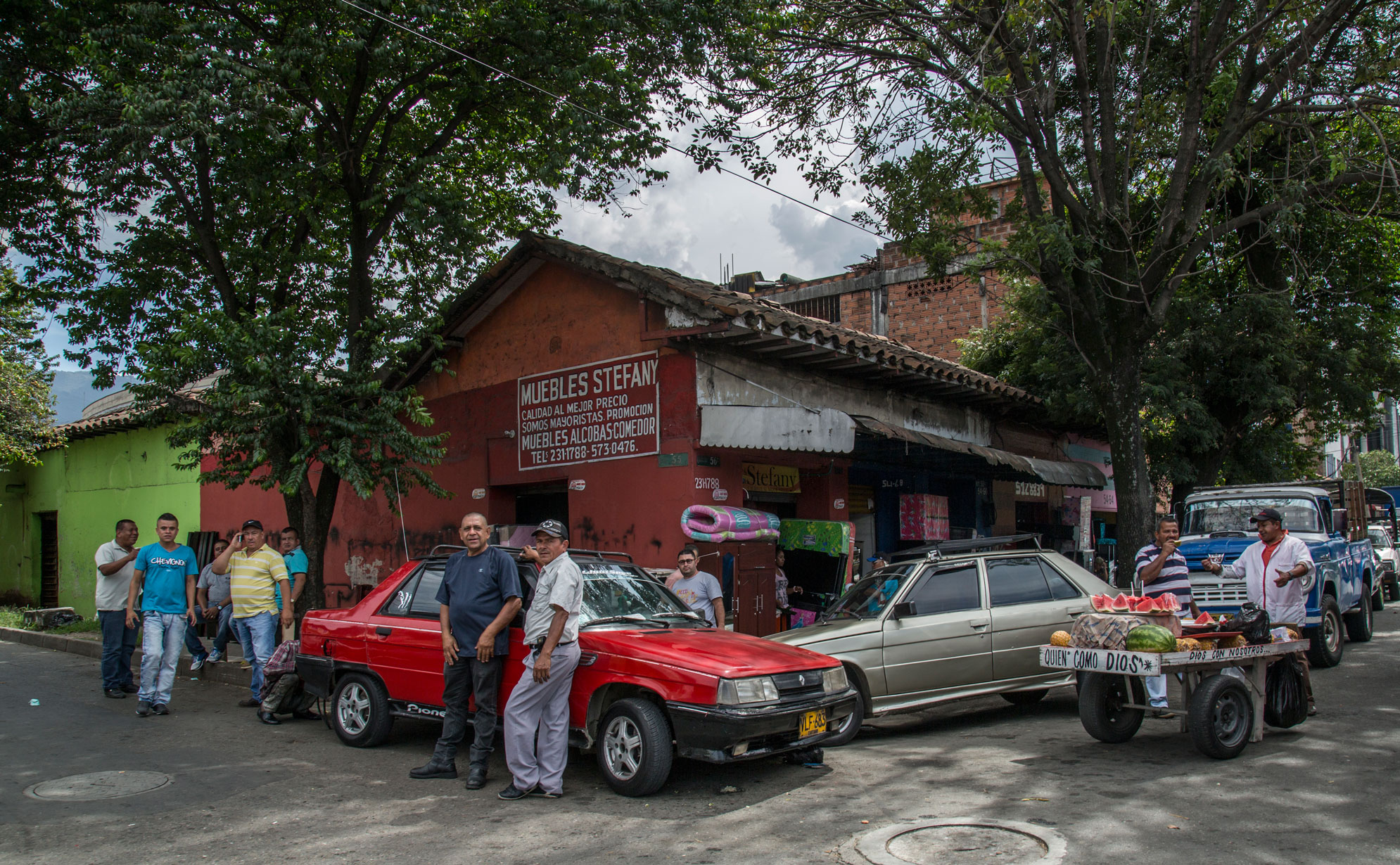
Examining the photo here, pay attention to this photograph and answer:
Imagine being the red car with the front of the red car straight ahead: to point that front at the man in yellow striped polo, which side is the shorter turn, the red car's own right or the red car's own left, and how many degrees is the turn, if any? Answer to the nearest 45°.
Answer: approximately 180°

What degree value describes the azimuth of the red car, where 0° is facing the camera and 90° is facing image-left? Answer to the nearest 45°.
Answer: approximately 315°

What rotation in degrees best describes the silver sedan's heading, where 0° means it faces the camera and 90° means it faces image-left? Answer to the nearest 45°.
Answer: approximately 45°

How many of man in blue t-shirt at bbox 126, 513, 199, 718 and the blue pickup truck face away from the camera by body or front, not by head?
0

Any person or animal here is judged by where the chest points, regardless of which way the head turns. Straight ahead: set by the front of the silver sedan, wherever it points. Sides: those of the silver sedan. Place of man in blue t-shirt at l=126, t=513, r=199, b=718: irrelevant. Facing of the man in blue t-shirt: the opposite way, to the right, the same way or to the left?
to the left

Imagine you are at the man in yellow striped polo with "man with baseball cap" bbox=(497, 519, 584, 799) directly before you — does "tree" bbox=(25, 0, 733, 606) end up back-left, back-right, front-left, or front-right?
back-left

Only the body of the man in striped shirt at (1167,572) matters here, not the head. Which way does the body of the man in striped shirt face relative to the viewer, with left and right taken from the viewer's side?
facing the viewer and to the right of the viewer

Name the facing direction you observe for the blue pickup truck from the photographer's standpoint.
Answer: facing the viewer and to the left of the viewer

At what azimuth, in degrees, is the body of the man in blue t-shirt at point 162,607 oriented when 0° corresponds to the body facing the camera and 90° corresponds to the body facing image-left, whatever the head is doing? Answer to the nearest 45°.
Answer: approximately 0°
